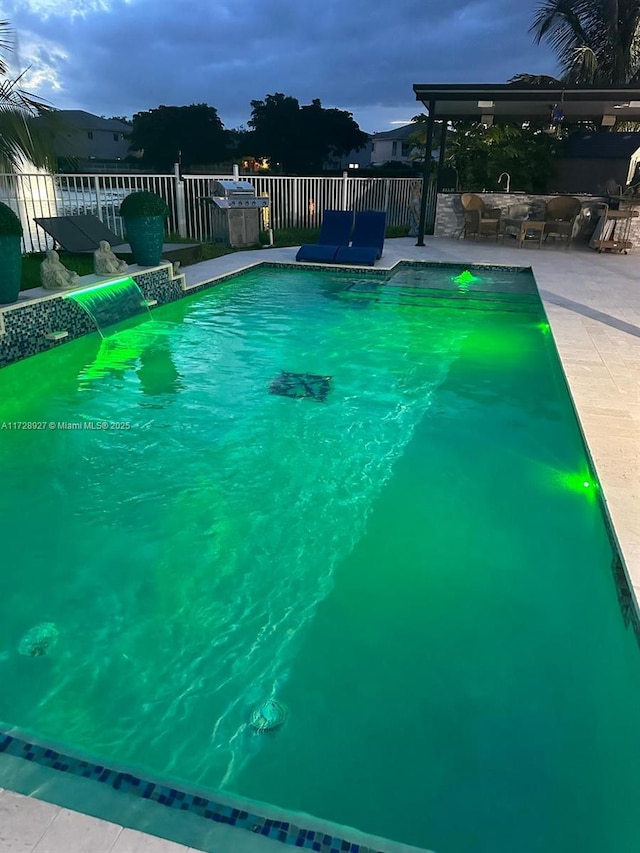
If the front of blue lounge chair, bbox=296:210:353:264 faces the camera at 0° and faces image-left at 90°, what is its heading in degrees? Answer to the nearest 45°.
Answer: approximately 45°

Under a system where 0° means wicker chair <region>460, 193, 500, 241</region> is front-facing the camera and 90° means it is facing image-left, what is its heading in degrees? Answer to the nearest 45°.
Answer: approximately 315°

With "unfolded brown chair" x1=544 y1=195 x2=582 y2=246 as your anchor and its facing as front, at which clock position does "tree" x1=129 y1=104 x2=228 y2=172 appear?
The tree is roughly at 3 o'clock from the unfolded brown chair.

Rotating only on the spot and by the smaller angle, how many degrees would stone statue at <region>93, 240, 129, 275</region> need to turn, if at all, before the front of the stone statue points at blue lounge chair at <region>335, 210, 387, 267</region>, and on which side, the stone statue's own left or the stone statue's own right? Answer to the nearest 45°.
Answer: approximately 90° to the stone statue's own left

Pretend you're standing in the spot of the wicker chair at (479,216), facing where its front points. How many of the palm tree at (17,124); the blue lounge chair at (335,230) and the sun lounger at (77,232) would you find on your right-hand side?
3

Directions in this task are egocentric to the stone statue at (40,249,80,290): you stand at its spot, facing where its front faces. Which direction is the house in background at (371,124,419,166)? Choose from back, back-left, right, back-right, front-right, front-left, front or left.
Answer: left

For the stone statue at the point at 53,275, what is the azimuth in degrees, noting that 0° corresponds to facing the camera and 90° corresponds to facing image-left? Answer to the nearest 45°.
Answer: approximately 315°

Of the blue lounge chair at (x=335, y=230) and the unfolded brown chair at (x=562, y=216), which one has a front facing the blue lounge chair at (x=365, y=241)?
the unfolded brown chair
